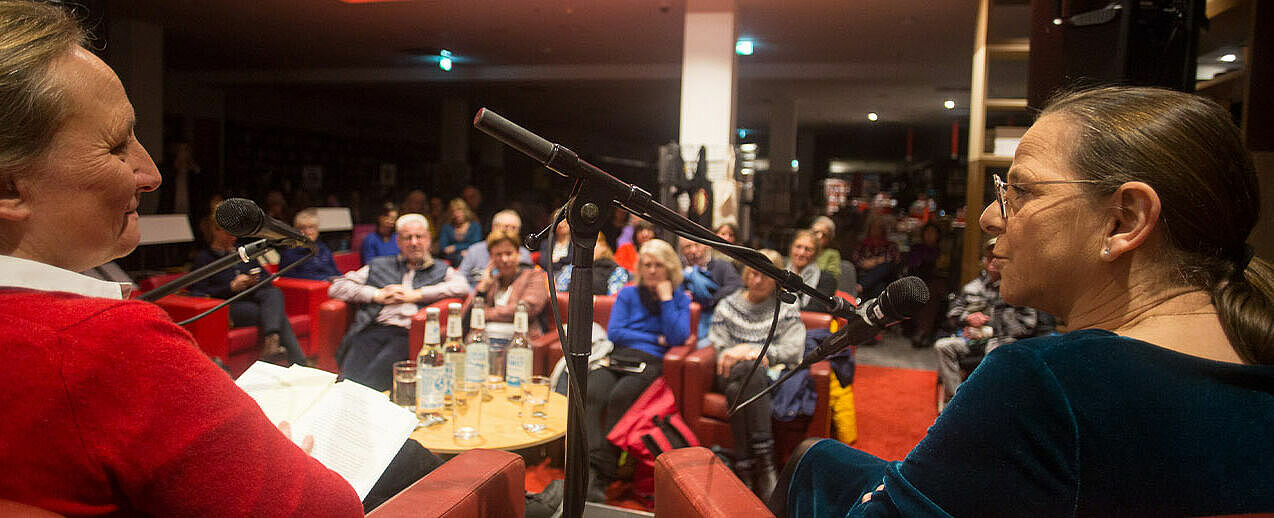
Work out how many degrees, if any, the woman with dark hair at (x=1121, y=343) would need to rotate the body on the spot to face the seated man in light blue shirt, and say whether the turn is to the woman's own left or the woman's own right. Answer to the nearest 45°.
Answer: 0° — they already face them

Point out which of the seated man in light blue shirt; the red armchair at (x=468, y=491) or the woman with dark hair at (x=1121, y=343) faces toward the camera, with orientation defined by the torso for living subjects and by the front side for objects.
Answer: the seated man in light blue shirt

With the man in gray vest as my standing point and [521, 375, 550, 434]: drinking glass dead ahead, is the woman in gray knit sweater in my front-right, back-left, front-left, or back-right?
front-left

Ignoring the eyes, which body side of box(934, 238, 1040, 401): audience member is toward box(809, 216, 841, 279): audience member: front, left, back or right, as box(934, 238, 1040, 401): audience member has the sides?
right

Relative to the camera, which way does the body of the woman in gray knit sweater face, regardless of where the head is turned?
toward the camera

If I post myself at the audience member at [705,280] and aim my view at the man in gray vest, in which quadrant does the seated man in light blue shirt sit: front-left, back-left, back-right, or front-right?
front-right

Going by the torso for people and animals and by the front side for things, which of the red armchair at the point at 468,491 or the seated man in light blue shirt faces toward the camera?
the seated man in light blue shirt

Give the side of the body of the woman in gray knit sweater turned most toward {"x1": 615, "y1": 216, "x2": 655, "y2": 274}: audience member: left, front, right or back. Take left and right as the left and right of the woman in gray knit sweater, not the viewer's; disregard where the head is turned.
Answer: back

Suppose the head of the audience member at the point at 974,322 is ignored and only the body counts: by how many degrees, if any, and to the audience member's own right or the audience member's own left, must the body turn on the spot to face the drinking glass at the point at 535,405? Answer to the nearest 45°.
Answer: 0° — they already face it

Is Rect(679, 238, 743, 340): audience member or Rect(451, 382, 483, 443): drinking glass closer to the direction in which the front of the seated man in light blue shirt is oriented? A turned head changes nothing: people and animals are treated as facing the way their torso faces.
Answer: the drinking glass

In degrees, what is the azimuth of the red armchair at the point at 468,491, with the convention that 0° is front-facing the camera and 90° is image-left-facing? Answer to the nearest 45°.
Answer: approximately 225°

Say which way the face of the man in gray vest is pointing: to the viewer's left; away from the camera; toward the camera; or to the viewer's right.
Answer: toward the camera

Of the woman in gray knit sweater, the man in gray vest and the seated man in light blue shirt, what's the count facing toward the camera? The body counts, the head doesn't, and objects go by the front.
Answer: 3

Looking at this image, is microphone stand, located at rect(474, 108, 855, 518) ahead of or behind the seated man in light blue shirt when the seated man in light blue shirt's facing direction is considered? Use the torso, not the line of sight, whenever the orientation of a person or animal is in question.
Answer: ahead

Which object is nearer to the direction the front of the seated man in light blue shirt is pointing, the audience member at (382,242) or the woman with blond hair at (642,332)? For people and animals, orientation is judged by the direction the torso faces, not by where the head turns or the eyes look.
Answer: the woman with blond hair

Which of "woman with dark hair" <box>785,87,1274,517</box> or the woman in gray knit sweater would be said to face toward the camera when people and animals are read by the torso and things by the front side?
the woman in gray knit sweater

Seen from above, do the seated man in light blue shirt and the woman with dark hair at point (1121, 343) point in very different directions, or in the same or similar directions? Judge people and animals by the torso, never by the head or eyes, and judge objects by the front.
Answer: very different directions

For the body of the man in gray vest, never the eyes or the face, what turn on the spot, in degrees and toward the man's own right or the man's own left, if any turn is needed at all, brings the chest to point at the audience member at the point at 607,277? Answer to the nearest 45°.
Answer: approximately 90° to the man's own left
